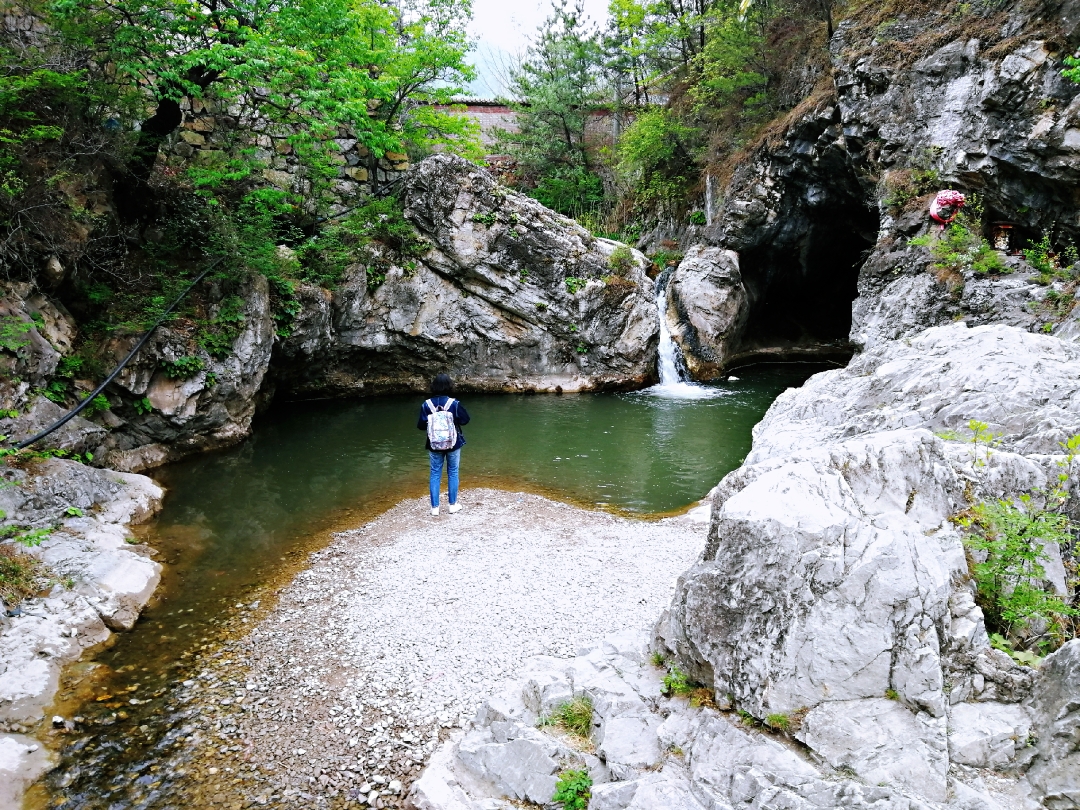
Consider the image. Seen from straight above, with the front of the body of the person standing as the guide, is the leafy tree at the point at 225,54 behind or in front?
in front

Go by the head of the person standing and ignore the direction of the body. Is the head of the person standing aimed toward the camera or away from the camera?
away from the camera

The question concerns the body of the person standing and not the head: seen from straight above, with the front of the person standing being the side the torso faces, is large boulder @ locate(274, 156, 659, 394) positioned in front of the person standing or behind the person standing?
in front

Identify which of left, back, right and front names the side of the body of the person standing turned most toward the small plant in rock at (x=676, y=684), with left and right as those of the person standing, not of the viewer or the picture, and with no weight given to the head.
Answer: back

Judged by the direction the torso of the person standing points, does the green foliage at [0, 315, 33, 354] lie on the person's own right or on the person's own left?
on the person's own left

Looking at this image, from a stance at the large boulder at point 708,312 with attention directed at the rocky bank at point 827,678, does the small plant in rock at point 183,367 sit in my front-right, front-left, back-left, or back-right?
front-right

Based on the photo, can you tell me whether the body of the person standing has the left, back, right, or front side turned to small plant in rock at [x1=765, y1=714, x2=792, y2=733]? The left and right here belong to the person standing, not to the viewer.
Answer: back

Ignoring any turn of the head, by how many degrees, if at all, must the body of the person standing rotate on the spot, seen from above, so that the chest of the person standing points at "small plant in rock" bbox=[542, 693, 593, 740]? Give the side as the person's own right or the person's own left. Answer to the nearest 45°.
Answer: approximately 180°

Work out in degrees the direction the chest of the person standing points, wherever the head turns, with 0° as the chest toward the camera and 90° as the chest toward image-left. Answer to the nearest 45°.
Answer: approximately 180°

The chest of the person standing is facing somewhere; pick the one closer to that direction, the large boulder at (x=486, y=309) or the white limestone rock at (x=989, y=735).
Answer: the large boulder

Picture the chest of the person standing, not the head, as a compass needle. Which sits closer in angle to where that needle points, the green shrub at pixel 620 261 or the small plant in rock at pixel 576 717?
the green shrub

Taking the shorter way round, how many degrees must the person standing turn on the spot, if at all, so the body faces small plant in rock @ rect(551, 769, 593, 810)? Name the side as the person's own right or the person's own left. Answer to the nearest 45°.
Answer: approximately 180°
